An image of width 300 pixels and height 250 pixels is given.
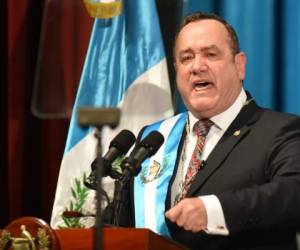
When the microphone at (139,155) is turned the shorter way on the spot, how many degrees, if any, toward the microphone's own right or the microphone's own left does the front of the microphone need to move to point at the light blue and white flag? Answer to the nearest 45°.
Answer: approximately 90° to the microphone's own left

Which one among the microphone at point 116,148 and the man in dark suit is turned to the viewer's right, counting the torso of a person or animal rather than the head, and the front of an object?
the microphone

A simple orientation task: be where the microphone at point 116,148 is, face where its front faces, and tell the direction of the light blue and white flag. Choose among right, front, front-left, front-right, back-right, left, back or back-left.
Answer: left

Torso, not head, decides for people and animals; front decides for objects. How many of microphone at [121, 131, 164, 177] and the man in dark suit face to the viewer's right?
1

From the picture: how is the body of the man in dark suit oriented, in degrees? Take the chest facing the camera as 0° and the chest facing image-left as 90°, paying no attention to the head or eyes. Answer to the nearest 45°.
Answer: approximately 45°

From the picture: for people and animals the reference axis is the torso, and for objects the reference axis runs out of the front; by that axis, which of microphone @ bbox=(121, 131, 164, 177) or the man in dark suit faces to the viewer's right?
the microphone

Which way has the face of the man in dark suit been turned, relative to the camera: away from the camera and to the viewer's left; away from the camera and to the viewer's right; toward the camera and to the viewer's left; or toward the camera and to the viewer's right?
toward the camera and to the viewer's left

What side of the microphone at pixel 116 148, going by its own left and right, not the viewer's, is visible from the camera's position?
right

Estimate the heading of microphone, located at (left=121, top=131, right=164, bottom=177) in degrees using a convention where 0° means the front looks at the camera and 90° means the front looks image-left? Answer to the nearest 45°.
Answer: approximately 270°

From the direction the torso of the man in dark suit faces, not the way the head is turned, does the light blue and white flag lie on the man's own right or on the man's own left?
on the man's own right

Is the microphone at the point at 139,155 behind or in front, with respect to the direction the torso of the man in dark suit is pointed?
in front
